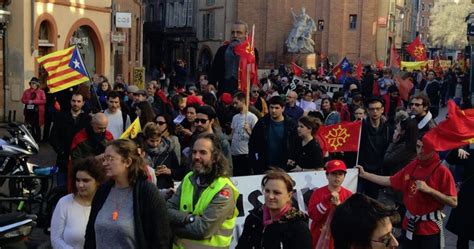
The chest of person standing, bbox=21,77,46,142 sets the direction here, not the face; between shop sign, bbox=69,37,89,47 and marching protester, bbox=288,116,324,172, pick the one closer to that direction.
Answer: the marching protester

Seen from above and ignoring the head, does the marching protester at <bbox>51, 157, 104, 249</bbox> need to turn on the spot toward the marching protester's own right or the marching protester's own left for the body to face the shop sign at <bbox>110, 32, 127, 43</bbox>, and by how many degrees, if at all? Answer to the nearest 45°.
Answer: approximately 135° to the marching protester's own left

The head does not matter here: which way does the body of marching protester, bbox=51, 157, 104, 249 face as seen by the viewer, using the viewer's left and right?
facing the viewer and to the right of the viewer

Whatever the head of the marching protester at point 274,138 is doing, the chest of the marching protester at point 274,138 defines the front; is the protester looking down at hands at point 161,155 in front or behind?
in front

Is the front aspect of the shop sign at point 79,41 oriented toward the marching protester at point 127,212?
yes

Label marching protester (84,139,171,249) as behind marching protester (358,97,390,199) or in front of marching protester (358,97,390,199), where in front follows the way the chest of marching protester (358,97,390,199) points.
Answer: in front

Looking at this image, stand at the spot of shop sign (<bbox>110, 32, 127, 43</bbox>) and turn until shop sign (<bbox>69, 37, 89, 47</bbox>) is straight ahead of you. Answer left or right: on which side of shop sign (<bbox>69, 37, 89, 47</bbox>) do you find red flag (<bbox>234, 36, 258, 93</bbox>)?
left

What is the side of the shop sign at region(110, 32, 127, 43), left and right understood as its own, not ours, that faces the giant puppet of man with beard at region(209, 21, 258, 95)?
front

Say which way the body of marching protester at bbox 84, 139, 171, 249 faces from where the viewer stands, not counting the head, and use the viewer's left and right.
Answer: facing the viewer and to the left of the viewer
